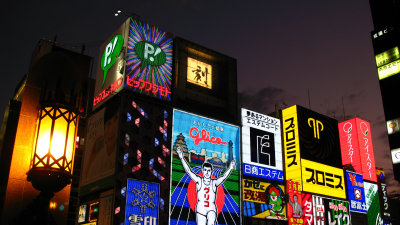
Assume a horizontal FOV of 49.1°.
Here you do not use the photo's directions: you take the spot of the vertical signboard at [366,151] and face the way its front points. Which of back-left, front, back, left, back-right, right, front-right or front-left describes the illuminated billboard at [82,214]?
right

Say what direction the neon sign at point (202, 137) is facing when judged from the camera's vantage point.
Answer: facing the viewer and to the right of the viewer

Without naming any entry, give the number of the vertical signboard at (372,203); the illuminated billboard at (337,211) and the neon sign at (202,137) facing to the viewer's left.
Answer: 0

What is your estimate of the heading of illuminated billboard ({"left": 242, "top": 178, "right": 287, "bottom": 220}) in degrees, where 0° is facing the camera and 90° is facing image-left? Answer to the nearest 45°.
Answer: approximately 315°

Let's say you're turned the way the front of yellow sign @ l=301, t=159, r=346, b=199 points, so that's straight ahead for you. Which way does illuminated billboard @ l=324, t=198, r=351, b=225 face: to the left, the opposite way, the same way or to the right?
the same way

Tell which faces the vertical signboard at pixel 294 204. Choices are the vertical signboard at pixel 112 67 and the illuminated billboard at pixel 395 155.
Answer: the illuminated billboard

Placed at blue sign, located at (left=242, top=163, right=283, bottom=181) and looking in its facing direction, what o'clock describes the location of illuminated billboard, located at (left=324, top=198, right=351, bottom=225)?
The illuminated billboard is roughly at 9 o'clock from the blue sign.

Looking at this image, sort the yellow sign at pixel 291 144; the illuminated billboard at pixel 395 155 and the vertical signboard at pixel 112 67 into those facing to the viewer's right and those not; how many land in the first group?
0

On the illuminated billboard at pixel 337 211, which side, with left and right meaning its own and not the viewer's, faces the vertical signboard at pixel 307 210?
right

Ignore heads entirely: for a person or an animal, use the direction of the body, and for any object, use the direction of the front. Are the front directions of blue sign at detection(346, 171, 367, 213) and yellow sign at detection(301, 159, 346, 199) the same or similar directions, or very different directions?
same or similar directions

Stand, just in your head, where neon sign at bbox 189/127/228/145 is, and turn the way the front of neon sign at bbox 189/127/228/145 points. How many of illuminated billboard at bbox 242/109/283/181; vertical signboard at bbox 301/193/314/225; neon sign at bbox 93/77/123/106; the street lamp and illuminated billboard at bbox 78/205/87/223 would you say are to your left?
2

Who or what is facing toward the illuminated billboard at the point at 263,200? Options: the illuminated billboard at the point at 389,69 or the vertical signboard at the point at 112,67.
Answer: the illuminated billboard at the point at 389,69

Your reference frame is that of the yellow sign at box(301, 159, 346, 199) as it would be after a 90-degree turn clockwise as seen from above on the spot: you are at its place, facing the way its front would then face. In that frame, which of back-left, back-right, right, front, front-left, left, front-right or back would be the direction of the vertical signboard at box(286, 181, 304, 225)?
front

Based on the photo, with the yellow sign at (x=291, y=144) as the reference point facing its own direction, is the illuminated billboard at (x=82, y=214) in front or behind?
in front

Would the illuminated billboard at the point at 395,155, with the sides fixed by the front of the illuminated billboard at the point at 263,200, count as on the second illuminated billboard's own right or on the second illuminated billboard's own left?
on the second illuminated billboard's own left

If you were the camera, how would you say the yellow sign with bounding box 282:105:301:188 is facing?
facing the viewer and to the left of the viewer

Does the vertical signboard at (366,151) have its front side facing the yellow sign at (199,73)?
no

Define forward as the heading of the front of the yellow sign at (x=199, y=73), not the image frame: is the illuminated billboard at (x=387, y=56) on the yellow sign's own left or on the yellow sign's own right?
on the yellow sign's own left

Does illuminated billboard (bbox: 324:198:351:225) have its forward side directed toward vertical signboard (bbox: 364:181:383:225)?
no

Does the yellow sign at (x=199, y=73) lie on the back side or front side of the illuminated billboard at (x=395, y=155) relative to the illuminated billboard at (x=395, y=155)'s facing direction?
on the front side
